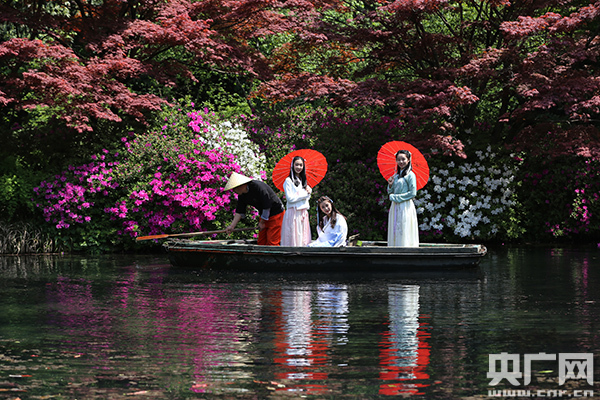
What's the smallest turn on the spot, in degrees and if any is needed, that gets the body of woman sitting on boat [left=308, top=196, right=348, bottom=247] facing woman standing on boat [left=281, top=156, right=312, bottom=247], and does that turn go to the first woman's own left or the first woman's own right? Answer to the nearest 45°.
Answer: approximately 90° to the first woman's own right

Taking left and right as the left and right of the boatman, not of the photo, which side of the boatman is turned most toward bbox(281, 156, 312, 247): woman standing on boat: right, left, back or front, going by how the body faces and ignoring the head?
back

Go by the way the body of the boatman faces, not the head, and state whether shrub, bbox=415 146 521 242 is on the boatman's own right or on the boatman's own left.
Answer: on the boatman's own right

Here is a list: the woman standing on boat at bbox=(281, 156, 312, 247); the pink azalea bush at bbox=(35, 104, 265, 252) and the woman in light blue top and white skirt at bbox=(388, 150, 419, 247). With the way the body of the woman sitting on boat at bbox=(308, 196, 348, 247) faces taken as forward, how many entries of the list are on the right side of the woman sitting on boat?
2

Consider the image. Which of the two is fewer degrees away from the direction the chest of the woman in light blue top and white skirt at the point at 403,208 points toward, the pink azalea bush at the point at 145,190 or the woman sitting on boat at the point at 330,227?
the woman sitting on boat

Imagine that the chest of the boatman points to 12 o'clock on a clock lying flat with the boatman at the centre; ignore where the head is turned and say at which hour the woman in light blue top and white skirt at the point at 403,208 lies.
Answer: The woman in light blue top and white skirt is roughly at 6 o'clock from the boatman.

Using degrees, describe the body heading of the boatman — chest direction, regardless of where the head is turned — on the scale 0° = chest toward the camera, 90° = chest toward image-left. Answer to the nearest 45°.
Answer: approximately 90°

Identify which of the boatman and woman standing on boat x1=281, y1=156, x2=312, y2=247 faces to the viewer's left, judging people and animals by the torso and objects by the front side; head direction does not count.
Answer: the boatman

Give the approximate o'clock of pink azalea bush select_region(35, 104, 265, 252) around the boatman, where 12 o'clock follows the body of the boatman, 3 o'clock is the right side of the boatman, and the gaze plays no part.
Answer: The pink azalea bush is roughly at 2 o'clock from the boatman.

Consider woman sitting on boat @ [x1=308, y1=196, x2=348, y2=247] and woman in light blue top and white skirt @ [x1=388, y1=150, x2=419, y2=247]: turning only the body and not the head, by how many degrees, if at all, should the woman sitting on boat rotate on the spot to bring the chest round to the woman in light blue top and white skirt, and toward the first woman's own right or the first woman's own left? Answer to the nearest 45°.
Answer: approximately 135° to the first woman's own left

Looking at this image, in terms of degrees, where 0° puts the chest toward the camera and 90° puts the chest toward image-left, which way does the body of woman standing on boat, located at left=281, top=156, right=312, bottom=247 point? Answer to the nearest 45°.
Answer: approximately 315°

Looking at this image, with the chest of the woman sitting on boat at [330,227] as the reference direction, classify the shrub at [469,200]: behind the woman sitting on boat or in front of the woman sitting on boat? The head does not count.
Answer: behind

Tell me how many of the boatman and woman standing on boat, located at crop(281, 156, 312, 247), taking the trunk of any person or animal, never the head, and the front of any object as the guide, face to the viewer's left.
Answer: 1
